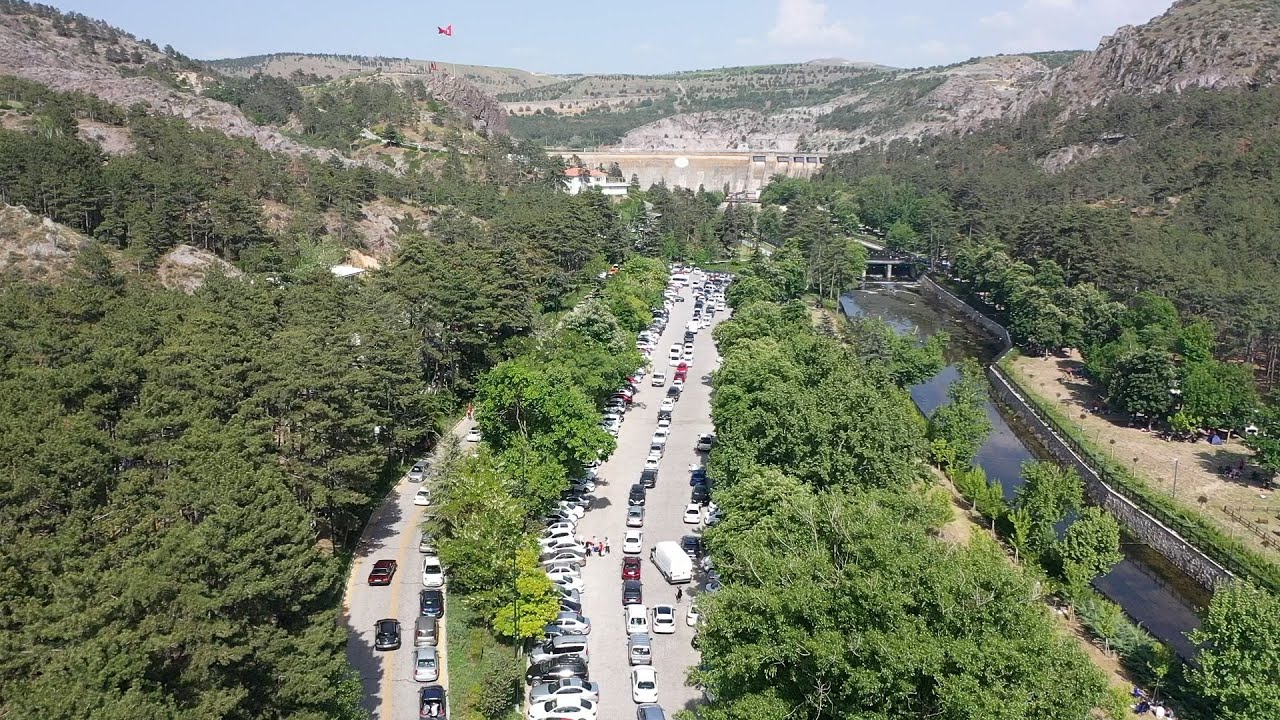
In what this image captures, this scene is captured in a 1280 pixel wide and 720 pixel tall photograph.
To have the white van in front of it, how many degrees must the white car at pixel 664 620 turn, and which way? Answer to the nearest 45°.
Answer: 0° — it already faces it

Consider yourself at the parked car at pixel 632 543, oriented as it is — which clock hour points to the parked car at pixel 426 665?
the parked car at pixel 426 665 is roughly at 7 o'clock from the parked car at pixel 632 543.

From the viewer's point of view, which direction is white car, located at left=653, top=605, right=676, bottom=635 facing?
away from the camera

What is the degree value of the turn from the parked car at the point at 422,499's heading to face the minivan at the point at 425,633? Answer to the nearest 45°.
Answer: approximately 180°

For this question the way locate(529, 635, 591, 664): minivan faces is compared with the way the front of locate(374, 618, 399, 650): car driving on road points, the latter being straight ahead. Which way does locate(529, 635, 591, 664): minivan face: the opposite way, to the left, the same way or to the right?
to the right

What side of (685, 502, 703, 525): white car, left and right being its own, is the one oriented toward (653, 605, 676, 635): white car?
back

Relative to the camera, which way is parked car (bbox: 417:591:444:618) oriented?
away from the camera

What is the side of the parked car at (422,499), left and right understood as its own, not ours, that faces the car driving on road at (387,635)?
back

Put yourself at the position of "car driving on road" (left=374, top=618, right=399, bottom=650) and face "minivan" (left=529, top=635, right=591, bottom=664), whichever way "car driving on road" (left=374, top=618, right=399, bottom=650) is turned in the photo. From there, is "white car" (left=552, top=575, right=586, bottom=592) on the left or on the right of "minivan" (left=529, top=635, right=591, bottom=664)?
left

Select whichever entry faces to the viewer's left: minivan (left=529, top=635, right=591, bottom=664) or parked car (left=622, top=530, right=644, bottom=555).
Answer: the minivan

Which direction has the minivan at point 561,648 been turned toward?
to the viewer's left

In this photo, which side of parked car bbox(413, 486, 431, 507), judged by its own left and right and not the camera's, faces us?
back
